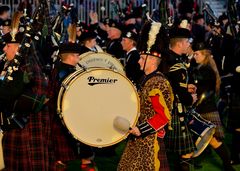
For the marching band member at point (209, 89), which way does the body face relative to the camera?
to the viewer's left

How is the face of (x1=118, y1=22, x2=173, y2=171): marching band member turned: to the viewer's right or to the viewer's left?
to the viewer's left

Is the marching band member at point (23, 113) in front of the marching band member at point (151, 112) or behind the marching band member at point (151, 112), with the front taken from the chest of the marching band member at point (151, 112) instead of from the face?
in front

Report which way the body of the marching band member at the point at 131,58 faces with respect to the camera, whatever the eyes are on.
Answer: to the viewer's left

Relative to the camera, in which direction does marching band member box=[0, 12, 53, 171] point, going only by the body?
to the viewer's left

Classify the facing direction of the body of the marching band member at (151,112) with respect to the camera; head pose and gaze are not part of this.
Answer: to the viewer's left

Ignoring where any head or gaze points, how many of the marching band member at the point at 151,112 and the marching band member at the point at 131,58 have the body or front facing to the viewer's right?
0
